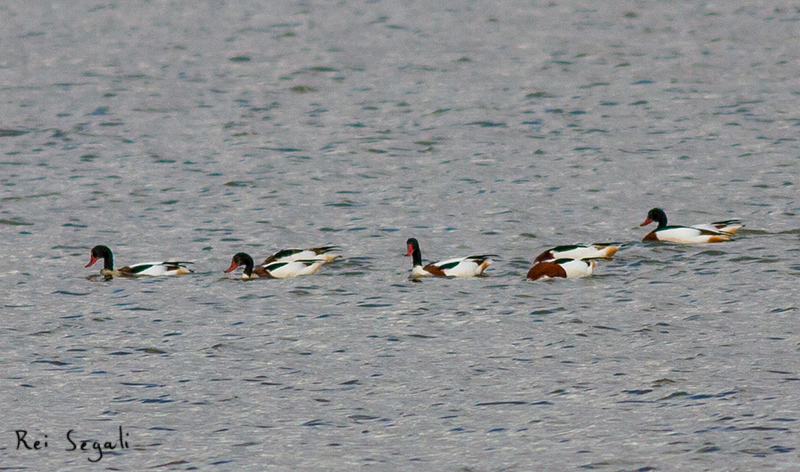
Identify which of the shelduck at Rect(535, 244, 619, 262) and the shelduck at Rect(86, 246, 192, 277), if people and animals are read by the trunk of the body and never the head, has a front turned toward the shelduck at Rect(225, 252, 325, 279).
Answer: the shelduck at Rect(535, 244, 619, 262)

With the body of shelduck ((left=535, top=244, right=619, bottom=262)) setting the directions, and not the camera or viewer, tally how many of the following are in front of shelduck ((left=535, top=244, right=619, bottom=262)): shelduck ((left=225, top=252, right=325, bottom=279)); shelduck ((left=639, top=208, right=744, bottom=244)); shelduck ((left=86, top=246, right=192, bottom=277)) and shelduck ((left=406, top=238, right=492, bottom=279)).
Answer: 3

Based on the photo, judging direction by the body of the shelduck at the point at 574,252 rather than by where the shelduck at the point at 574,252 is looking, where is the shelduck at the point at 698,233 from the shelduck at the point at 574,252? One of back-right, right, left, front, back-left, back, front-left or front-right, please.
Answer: back-right

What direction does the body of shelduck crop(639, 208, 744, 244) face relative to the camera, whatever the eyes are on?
to the viewer's left

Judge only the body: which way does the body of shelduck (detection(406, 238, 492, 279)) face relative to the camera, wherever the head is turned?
to the viewer's left

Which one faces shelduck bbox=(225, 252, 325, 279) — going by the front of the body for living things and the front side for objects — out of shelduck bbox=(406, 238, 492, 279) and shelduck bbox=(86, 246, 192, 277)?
shelduck bbox=(406, 238, 492, 279)

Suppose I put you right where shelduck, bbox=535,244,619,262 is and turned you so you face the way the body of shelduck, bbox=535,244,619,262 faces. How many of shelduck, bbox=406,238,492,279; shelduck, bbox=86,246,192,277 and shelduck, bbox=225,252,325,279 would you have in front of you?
3

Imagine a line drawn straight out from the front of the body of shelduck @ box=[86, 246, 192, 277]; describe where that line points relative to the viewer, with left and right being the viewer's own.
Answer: facing to the left of the viewer

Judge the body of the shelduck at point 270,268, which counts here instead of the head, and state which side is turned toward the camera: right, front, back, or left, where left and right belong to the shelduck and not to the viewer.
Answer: left

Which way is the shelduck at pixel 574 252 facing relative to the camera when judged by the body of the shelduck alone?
to the viewer's left

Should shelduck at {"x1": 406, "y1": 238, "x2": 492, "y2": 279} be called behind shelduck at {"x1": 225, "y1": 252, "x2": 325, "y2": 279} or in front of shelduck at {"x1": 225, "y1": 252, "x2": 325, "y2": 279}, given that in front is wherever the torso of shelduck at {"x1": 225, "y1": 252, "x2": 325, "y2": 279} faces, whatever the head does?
behind

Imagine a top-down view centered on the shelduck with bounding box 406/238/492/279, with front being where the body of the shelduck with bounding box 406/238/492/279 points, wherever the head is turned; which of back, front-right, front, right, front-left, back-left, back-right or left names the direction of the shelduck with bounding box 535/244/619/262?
back
